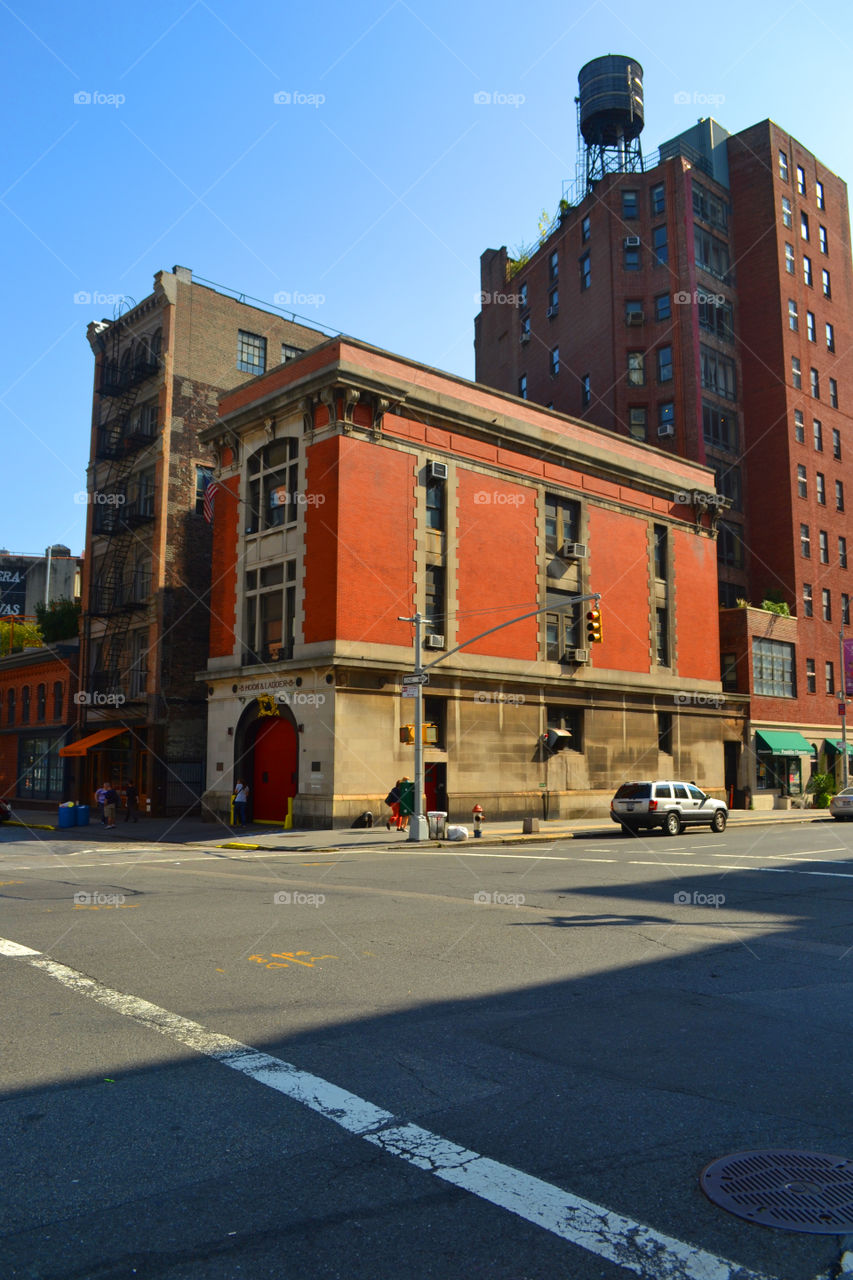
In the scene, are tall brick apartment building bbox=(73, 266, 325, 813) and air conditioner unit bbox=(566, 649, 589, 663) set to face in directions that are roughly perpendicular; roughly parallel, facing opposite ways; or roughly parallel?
roughly perpendicular

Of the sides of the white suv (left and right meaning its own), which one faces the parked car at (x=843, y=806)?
front

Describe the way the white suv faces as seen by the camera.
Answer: facing away from the viewer and to the right of the viewer

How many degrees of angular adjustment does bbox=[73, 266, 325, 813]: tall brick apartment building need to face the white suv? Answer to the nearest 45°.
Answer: approximately 90° to its left

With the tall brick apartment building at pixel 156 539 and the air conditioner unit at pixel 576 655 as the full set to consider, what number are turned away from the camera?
0

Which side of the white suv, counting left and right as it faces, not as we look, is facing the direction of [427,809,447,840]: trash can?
back

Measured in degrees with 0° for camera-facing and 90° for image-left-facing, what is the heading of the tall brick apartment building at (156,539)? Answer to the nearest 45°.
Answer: approximately 45°

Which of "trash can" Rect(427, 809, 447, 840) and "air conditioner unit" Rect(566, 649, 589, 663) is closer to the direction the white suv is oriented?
the air conditioner unit

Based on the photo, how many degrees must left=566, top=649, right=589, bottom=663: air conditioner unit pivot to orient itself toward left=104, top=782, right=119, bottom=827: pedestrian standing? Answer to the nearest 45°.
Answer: approximately 135° to its right

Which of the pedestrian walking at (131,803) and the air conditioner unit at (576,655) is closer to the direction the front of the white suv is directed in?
the air conditioner unit

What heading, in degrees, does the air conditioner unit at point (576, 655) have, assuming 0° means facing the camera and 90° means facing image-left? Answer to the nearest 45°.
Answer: approximately 315°
